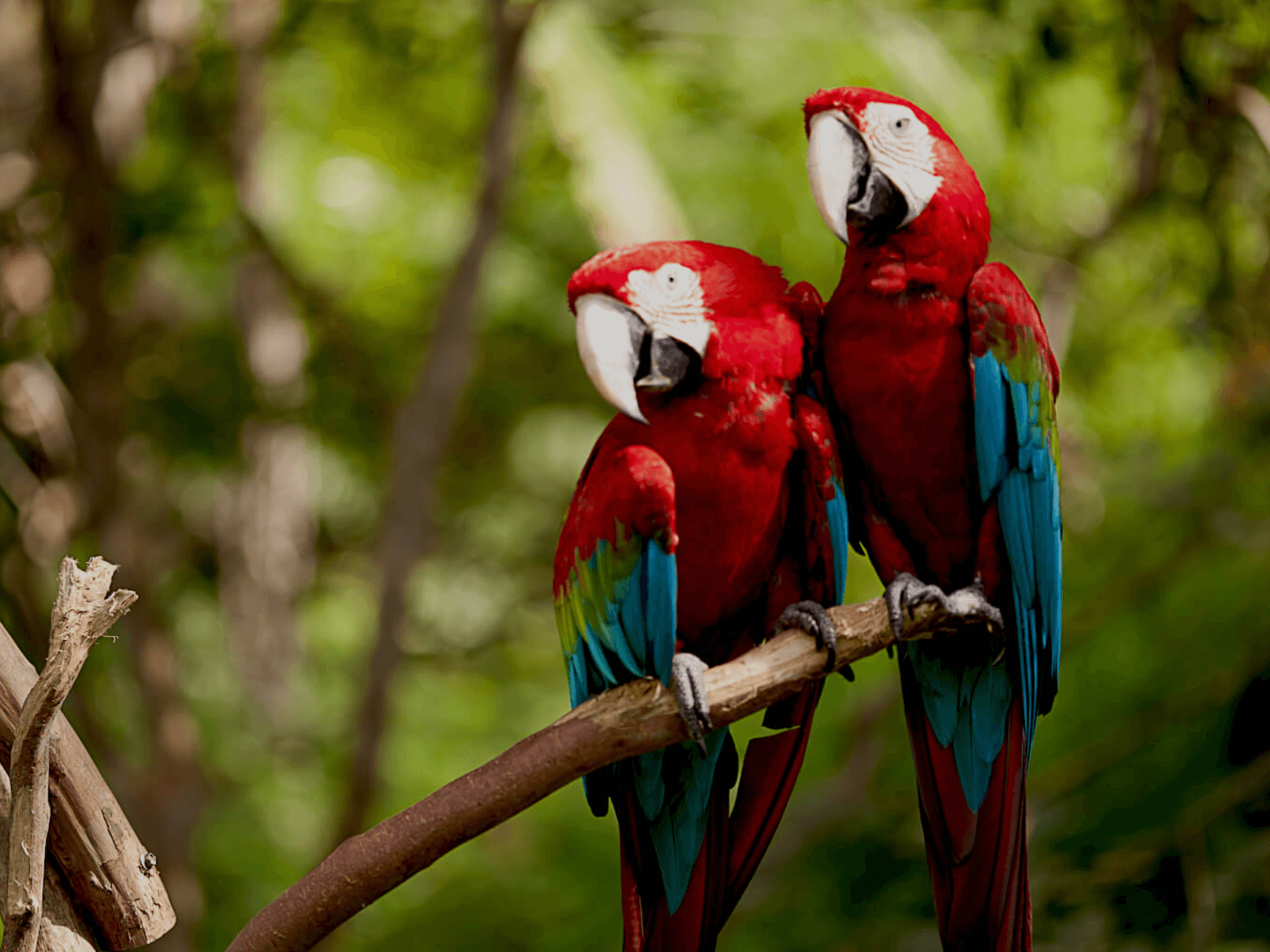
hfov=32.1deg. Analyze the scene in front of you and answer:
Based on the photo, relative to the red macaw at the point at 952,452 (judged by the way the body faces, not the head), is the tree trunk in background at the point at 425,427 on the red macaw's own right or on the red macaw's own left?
on the red macaw's own right

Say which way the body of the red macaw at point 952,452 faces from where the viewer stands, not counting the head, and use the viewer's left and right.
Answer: facing the viewer and to the left of the viewer

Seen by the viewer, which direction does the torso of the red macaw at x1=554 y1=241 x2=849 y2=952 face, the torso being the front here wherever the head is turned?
toward the camera

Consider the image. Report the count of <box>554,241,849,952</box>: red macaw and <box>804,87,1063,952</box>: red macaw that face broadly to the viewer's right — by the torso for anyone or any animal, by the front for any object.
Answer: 0
